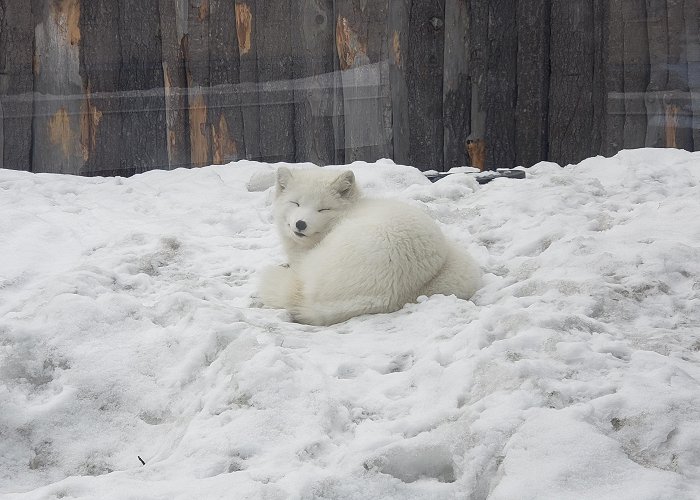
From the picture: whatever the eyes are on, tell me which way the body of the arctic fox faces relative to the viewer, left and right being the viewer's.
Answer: facing the viewer and to the left of the viewer

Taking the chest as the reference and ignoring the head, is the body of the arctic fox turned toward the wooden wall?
no
